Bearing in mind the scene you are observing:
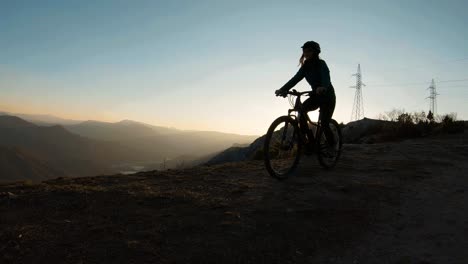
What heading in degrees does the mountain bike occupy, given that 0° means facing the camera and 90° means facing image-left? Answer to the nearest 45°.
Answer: approximately 45°
